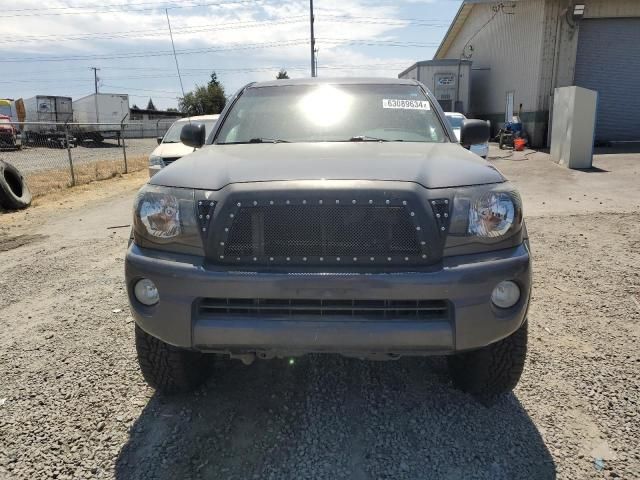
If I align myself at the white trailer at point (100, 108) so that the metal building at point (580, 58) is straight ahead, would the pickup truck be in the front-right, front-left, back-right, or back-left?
front-right

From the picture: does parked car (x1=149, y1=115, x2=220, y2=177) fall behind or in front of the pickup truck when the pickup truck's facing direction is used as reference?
behind

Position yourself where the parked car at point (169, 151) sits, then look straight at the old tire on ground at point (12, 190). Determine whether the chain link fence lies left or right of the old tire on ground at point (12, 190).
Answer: right

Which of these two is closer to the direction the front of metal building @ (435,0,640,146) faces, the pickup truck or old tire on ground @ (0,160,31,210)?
the pickup truck

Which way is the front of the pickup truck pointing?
toward the camera

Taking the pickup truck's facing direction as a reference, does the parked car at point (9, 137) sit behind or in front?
behind

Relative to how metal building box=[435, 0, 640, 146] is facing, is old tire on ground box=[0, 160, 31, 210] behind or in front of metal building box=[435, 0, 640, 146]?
in front

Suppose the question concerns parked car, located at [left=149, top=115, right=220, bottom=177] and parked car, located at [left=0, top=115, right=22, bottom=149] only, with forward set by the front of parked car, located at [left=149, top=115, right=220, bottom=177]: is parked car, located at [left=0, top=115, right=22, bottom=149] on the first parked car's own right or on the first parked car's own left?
on the first parked car's own right

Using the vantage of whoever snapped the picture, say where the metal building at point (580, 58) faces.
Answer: facing the viewer

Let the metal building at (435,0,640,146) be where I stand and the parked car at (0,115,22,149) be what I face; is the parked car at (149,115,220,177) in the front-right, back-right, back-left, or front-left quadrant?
front-left

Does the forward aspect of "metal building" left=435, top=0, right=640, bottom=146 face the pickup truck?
yes

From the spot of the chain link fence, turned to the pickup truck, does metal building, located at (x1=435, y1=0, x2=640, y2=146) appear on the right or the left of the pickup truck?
left
